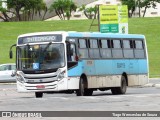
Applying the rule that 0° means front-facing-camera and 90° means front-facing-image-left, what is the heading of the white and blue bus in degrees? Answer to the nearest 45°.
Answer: approximately 45°
